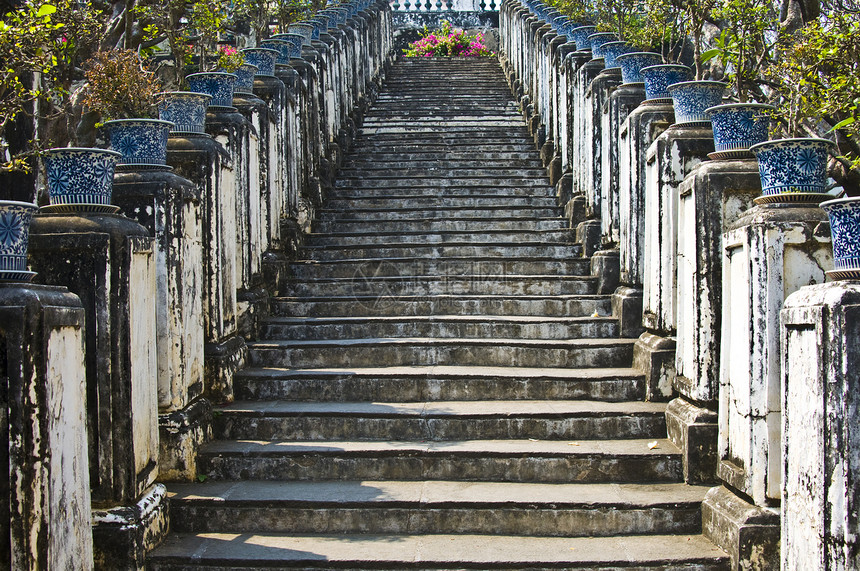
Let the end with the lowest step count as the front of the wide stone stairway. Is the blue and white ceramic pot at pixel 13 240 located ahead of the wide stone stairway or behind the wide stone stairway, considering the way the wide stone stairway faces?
ahead

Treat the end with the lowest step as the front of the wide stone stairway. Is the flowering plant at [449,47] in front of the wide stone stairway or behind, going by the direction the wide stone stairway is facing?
behind

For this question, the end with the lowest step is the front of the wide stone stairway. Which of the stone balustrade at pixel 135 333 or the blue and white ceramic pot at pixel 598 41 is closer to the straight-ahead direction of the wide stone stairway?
the stone balustrade

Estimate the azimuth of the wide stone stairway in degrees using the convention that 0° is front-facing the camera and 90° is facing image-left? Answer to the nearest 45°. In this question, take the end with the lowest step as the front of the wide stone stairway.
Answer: approximately 0°

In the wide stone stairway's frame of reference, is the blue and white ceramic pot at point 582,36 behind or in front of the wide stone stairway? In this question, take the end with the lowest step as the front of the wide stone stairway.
behind
